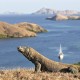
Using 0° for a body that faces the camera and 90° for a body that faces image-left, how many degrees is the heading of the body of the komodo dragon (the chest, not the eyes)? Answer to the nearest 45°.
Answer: approximately 90°
